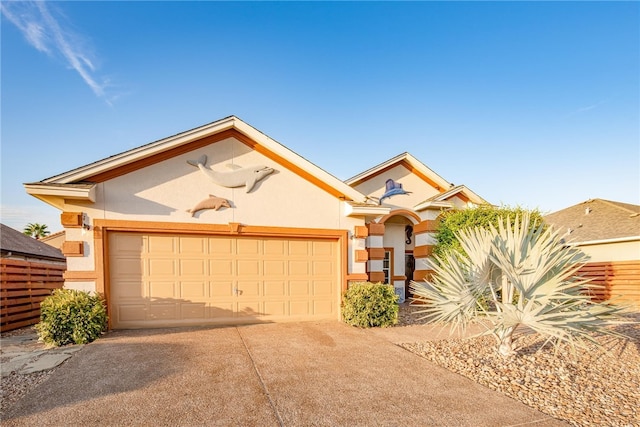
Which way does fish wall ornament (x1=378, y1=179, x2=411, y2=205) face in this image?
to the viewer's right

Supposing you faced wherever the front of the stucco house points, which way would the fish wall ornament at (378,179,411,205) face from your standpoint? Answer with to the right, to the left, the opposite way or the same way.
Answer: to the left

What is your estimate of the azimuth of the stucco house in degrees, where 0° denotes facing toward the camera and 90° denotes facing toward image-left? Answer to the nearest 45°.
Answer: approximately 0°

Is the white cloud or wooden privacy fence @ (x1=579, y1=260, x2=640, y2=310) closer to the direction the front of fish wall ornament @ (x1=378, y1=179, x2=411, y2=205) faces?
the wooden privacy fence

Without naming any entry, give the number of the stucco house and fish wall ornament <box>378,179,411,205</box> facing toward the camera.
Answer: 1
